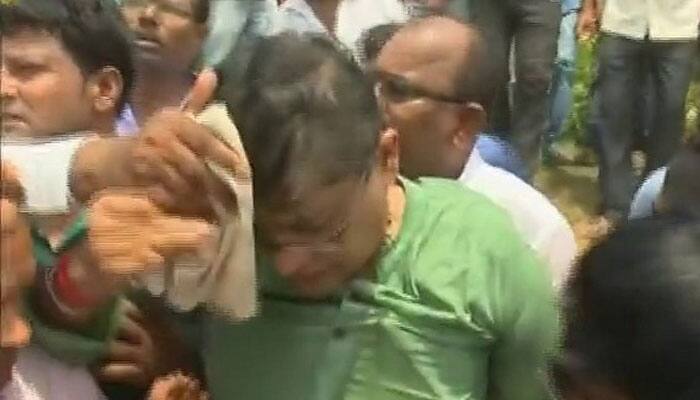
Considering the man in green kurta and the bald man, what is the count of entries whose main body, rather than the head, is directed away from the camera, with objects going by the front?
0

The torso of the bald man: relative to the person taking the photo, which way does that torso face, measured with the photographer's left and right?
facing the viewer and to the left of the viewer
